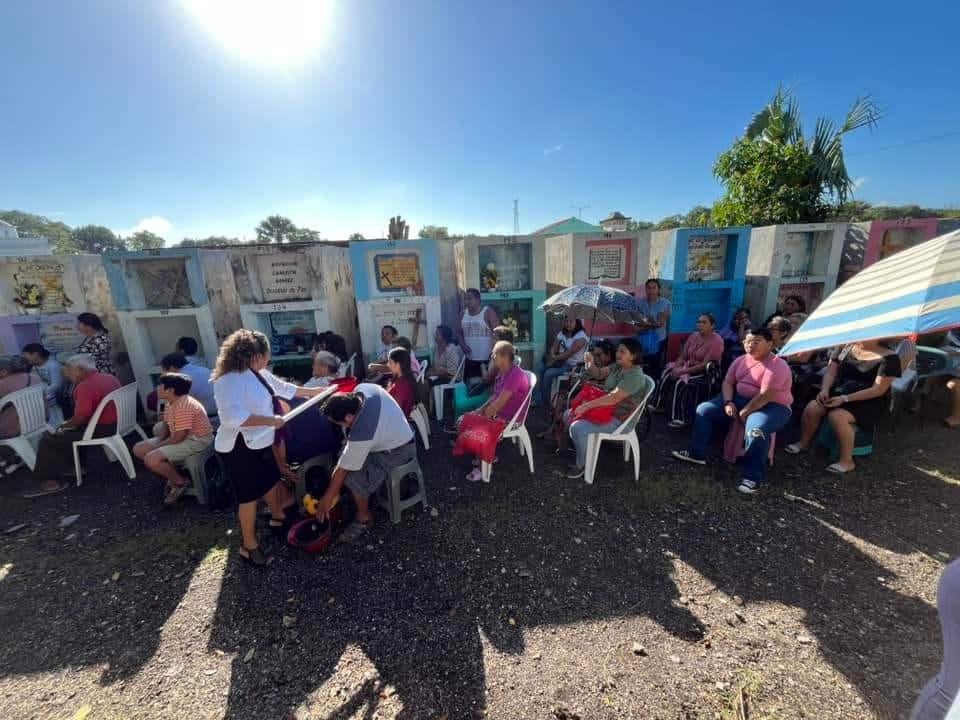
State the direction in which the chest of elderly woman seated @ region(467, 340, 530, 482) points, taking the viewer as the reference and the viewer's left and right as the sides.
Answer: facing to the left of the viewer

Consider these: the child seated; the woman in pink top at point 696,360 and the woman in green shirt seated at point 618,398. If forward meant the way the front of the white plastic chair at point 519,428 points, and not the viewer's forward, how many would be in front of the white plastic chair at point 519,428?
1

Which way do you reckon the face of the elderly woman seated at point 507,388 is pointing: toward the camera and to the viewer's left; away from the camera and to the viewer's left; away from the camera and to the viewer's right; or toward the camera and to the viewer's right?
toward the camera and to the viewer's left

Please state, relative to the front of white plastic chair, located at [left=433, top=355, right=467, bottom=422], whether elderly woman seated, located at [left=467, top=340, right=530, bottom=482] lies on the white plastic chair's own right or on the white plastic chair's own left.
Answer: on the white plastic chair's own left

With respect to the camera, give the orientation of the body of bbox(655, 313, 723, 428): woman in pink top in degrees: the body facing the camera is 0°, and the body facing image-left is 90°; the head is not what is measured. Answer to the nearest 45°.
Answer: approximately 45°

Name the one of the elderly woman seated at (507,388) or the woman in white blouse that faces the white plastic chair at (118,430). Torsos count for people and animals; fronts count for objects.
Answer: the elderly woman seated

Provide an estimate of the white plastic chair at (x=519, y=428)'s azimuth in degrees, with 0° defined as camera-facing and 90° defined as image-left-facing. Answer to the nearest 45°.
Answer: approximately 90°

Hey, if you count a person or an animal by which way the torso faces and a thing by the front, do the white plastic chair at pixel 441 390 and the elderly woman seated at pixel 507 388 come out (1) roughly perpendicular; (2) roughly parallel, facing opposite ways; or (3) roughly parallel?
roughly parallel

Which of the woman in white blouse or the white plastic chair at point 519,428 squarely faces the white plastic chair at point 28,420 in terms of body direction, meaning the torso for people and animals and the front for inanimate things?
the white plastic chair at point 519,428

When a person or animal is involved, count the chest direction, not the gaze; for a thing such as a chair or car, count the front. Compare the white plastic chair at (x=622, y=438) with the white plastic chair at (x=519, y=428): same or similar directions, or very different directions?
same or similar directions

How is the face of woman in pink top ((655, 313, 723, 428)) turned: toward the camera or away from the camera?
toward the camera

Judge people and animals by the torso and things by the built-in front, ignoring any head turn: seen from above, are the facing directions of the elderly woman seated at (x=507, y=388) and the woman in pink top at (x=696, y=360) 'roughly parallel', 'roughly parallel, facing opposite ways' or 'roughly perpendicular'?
roughly parallel
